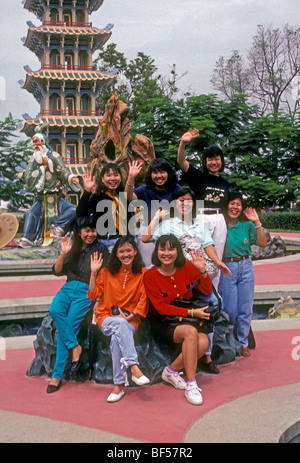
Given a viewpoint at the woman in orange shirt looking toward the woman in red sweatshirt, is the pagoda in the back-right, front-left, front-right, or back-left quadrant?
back-left

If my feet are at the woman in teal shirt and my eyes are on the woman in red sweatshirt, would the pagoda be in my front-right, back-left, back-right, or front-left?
back-right

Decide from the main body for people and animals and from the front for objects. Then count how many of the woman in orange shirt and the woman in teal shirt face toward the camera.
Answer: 2

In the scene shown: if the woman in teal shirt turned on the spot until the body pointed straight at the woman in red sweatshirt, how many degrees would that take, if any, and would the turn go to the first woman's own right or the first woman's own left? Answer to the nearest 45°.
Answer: approximately 45° to the first woman's own right

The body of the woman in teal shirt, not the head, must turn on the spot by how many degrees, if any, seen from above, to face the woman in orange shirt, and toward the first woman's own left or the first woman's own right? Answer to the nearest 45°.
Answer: approximately 45° to the first woman's own right

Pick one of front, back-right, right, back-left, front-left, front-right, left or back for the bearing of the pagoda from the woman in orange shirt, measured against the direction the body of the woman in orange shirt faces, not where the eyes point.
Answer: back

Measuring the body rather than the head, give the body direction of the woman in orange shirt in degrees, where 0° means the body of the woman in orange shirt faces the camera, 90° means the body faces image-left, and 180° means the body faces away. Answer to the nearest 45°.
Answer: approximately 0°

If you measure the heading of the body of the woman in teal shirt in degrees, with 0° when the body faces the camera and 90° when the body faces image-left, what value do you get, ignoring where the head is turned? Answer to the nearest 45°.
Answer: approximately 0°

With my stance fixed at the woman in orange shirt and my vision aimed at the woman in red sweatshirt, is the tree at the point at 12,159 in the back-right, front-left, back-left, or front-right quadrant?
back-left

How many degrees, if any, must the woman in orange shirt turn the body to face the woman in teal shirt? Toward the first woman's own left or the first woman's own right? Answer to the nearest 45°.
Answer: approximately 135° to the first woman's own left
